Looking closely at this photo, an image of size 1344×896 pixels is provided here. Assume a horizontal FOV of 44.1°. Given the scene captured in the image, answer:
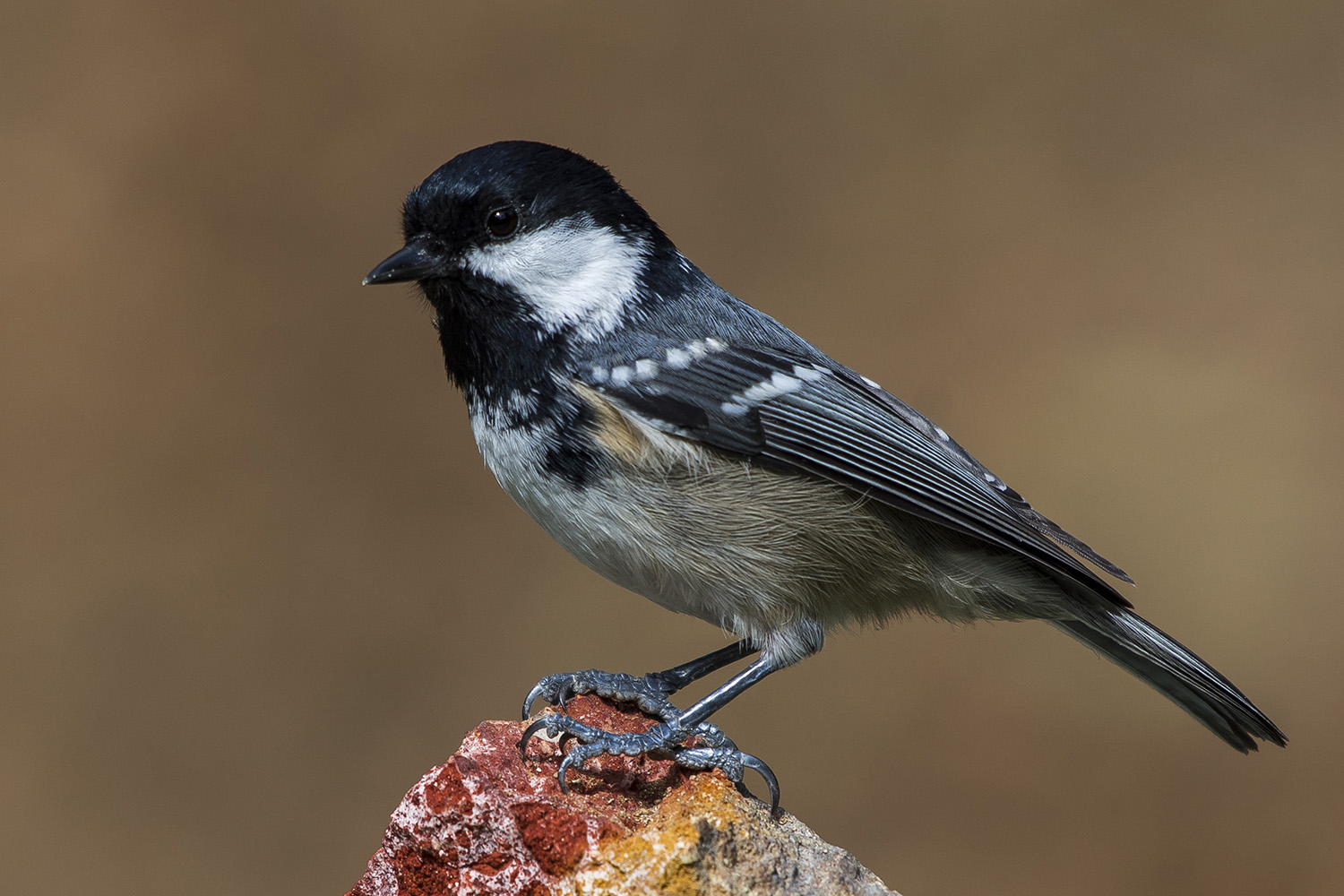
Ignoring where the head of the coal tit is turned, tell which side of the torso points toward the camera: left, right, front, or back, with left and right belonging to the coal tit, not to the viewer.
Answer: left
